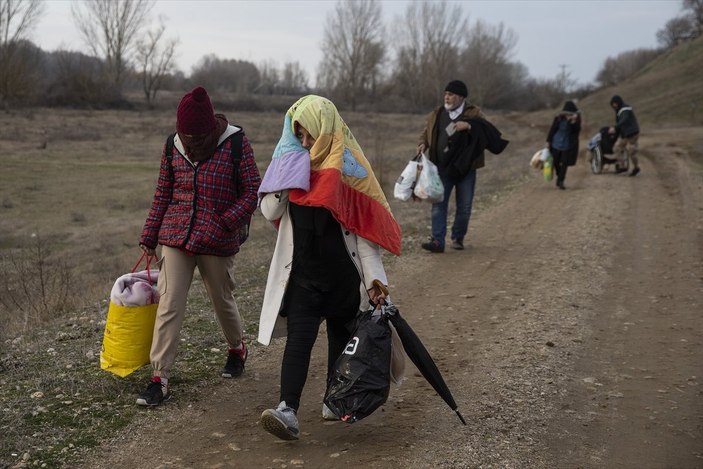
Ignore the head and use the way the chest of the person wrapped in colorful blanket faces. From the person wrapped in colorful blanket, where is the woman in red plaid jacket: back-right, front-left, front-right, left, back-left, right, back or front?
right

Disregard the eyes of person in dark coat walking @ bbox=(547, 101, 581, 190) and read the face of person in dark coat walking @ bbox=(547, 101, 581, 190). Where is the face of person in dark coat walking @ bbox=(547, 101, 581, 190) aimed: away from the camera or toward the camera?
toward the camera

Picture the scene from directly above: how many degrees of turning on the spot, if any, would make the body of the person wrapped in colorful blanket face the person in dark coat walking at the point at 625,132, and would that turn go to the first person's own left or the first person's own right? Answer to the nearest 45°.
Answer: approximately 180°

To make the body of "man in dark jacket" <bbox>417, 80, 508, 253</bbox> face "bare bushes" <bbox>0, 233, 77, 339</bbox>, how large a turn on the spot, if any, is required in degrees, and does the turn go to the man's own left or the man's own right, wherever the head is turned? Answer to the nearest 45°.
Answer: approximately 45° to the man's own right

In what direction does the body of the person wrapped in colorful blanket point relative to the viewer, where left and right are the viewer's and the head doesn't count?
facing the viewer and to the left of the viewer

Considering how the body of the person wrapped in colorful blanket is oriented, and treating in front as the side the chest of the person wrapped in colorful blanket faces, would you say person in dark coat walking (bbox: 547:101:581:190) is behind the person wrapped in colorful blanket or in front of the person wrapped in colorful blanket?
behind

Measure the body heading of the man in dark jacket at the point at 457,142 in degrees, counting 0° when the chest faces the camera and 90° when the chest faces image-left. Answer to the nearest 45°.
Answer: approximately 45°

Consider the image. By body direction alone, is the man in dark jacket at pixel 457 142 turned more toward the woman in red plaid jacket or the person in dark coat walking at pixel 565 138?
the woman in red plaid jacket

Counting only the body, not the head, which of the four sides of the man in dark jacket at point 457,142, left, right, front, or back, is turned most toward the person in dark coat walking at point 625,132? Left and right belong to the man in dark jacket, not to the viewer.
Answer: back

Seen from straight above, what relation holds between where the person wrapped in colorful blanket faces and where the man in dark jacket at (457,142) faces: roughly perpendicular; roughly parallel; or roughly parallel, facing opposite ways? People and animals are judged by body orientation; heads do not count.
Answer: roughly parallel

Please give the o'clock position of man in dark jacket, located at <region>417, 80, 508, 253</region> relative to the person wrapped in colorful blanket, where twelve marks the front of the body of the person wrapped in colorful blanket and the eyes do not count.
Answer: The man in dark jacket is roughly at 5 o'clock from the person wrapped in colorful blanket.

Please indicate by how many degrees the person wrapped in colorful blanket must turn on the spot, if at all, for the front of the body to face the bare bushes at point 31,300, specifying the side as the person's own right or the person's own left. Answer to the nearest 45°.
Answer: approximately 90° to the person's own right

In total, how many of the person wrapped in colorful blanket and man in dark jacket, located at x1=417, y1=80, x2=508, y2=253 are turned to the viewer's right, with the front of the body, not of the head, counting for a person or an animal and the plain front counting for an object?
0

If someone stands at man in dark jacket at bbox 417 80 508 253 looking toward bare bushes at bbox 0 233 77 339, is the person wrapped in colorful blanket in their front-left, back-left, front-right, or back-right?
front-left

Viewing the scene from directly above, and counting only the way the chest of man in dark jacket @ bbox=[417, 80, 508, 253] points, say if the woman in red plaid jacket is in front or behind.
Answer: in front

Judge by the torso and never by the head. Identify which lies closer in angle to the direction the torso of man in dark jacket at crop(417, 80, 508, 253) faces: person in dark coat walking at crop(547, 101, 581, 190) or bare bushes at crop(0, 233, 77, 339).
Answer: the bare bushes
